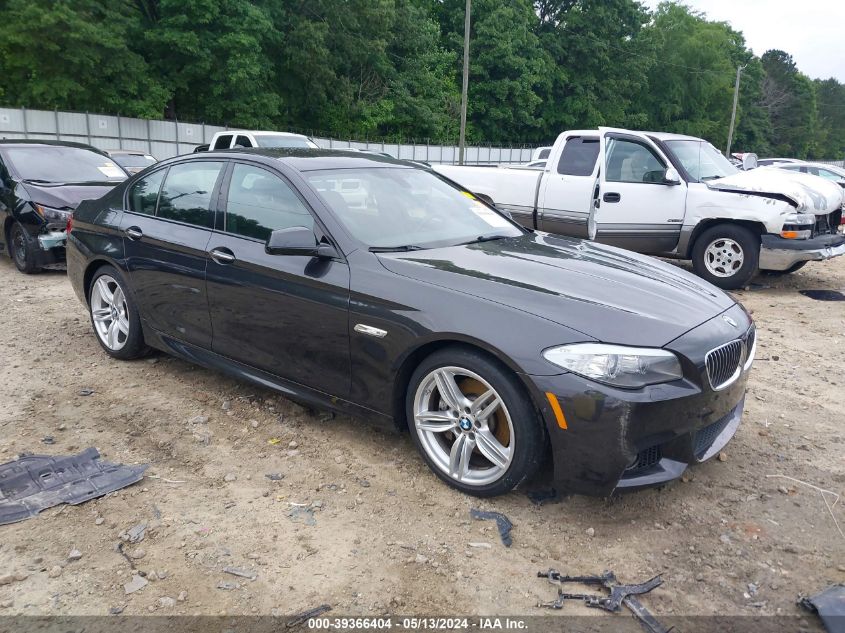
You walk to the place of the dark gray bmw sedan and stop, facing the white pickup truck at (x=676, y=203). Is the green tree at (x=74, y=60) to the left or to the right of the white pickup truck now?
left

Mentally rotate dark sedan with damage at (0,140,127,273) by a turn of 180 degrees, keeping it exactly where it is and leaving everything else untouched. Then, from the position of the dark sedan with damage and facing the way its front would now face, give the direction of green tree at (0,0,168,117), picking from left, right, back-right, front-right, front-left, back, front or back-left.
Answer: front-right

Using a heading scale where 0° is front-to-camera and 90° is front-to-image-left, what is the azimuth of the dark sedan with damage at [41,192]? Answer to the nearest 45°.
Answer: approximately 315°

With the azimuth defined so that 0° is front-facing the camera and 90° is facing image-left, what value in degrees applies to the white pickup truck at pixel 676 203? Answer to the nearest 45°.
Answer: approximately 315°

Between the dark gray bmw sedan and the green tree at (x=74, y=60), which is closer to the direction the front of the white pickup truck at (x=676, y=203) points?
the dark gray bmw sedan

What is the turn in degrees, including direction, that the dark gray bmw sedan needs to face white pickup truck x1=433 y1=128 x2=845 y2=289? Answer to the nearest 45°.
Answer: approximately 90° to its left

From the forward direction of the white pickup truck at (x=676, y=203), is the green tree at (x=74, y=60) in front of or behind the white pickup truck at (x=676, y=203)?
behind

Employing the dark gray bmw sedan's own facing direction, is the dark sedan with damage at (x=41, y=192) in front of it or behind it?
behind

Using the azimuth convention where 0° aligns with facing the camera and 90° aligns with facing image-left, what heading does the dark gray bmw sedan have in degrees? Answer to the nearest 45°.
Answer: approximately 315°
